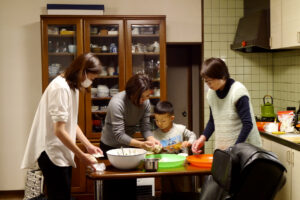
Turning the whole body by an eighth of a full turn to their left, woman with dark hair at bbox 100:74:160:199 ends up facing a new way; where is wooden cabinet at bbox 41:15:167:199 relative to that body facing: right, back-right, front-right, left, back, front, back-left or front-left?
left

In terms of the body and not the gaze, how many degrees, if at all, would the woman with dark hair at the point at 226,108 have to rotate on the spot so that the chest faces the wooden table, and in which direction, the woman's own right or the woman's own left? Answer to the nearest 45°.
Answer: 0° — they already face it

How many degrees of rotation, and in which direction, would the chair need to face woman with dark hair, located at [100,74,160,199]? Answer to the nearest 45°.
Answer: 0° — it already faces them

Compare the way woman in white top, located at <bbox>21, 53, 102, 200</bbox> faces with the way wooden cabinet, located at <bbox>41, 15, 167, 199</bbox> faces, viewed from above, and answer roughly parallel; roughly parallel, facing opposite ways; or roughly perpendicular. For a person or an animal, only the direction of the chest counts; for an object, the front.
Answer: roughly perpendicular

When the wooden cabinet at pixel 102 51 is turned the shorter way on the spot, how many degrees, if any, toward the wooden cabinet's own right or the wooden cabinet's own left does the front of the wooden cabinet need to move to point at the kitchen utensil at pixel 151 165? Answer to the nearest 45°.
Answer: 0° — it already faces it

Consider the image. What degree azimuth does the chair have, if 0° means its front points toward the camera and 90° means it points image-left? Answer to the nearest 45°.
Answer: approximately 135°

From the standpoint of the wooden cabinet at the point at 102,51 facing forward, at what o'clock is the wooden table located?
The wooden table is roughly at 12 o'clock from the wooden cabinet.

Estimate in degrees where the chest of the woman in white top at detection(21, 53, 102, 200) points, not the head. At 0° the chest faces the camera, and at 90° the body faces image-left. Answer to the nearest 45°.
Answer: approximately 270°

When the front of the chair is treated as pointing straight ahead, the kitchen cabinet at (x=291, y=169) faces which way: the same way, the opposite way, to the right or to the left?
to the left

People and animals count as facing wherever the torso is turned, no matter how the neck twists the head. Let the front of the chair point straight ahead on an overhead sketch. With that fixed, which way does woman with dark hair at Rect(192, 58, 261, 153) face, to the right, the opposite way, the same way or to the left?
to the left

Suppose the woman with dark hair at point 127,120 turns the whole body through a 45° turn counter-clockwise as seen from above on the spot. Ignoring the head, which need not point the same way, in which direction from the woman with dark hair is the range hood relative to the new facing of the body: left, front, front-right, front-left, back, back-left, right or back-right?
front-left
